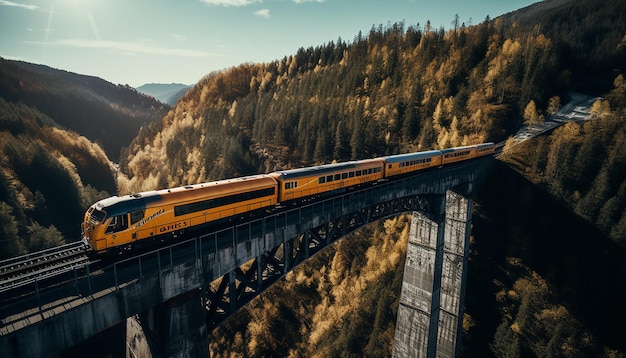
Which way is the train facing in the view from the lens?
facing the viewer and to the left of the viewer

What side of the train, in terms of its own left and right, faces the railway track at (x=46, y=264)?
front
